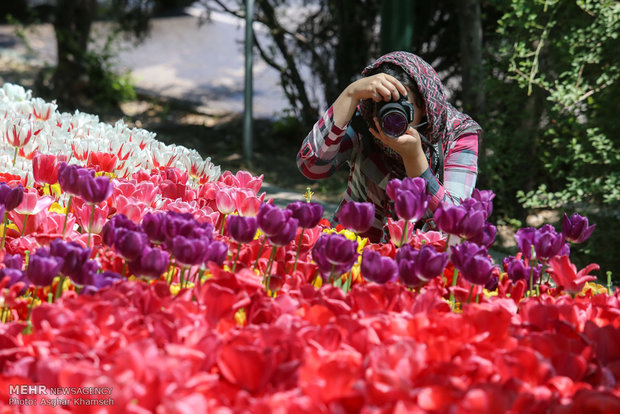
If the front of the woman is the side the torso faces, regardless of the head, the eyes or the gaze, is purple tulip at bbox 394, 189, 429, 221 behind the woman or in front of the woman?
in front

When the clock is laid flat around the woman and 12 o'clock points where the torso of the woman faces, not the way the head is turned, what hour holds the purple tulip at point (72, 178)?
The purple tulip is roughly at 1 o'clock from the woman.

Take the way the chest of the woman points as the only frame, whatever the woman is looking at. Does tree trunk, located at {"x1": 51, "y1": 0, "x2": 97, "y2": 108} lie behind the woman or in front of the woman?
behind

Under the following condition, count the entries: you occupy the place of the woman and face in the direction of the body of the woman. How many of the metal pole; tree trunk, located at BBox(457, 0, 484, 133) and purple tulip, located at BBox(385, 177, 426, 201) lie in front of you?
1

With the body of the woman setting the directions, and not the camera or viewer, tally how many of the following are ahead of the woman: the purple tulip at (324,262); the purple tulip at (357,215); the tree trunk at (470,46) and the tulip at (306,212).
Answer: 3

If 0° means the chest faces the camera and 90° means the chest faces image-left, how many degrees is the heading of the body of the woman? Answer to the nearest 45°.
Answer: approximately 0°

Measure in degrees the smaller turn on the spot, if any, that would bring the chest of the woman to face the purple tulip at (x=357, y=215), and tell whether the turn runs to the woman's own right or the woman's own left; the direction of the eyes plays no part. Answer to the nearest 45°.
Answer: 0° — they already face it

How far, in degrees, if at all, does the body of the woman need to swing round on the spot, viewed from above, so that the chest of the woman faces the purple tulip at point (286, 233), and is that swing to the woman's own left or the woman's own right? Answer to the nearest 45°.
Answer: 0° — they already face it

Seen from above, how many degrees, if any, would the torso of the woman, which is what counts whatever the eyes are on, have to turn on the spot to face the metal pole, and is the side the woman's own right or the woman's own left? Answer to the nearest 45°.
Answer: approximately 180°

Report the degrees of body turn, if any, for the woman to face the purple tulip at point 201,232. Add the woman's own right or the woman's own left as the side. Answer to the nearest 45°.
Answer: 0° — they already face it

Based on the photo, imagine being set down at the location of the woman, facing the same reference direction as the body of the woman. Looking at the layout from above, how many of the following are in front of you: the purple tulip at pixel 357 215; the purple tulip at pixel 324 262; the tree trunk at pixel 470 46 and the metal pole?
2

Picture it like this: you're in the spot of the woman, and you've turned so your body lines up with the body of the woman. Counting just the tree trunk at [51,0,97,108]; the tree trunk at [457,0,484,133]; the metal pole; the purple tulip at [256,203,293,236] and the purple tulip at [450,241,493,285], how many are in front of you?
2

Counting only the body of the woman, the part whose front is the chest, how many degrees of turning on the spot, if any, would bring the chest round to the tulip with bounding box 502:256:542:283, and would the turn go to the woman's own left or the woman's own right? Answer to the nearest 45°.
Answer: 0° — they already face it

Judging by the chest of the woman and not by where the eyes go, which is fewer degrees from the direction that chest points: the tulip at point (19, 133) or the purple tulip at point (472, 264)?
the purple tulip

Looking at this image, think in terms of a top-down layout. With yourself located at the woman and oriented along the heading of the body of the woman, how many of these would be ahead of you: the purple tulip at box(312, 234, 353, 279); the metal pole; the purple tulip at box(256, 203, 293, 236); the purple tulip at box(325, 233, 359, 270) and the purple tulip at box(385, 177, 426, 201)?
4

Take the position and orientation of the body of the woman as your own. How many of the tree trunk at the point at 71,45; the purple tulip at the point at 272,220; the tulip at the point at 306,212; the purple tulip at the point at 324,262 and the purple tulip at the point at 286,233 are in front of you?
4

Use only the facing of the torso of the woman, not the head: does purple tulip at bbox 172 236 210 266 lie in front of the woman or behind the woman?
in front
